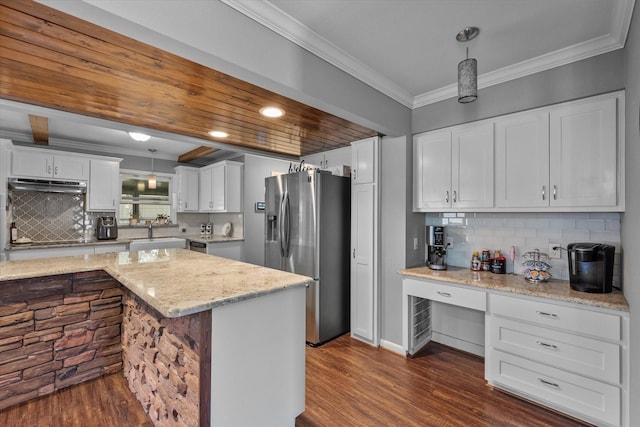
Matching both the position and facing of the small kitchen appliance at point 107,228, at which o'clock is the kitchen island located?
The kitchen island is roughly at 12 o'clock from the small kitchen appliance.

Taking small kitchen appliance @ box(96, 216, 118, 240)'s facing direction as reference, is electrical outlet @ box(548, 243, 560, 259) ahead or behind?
ahead

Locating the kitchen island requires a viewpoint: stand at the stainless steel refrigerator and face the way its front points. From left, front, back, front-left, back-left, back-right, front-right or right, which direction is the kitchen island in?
front

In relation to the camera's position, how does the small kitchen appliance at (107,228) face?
facing the viewer

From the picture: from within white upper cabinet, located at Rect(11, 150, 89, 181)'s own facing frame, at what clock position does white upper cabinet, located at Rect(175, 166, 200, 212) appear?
white upper cabinet, located at Rect(175, 166, 200, 212) is roughly at 9 o'clock from white upper cabinet, located at Rect(11, 150, 89, 181).

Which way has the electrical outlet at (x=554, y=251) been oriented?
toward the camera

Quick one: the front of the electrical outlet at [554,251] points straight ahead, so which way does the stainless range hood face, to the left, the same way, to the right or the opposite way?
to the left

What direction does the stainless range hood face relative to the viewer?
toward the camera

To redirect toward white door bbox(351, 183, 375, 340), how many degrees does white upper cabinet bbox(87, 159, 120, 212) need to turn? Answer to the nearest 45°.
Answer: approximately 45° to its left

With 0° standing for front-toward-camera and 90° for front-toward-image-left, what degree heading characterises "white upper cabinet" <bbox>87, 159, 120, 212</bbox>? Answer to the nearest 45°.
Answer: approximately 0°

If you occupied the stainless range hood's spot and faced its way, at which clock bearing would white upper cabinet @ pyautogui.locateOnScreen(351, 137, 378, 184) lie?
The white upper cabinet is roughly at 11 o'clock from the stainless range hood.

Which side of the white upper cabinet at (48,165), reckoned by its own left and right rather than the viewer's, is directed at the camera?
front

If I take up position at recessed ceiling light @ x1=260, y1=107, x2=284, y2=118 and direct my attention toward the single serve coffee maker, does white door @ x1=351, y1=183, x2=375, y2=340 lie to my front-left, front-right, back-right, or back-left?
front-left

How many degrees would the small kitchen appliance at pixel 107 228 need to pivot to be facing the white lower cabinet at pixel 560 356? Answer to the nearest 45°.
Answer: approximately 45° to its left

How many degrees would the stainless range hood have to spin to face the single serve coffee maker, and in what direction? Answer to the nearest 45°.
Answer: approximately 45° to its left

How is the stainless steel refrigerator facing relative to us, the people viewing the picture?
facing the viewer and to the left of the viewer

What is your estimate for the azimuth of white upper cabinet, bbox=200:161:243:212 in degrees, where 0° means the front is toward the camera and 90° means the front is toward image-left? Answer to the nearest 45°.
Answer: approximately 45°
